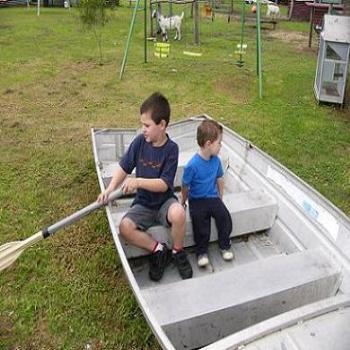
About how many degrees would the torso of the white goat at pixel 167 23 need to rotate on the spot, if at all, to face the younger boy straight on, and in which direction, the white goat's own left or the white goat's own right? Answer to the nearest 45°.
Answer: approximately 90° to the white goat's own left

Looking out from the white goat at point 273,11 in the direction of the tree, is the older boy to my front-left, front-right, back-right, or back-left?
front-left

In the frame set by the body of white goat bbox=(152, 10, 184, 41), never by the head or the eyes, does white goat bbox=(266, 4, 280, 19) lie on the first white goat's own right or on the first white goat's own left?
on the first white goat's own right

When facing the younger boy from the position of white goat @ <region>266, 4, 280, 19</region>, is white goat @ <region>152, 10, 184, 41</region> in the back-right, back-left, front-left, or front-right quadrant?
front-right

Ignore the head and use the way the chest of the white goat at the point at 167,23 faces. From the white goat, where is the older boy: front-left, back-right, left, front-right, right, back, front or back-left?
left

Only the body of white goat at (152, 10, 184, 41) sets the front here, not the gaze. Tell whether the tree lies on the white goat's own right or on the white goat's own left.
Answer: on the white goat's own left

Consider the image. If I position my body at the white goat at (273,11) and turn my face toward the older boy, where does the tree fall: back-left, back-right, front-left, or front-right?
front-right

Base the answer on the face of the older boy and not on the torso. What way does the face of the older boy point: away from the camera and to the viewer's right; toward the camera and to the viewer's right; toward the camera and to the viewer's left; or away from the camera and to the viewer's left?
toward the camera and to the viewer's left

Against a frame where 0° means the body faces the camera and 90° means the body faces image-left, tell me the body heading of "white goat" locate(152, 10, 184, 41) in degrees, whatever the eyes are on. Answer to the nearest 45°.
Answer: approximately 90°
